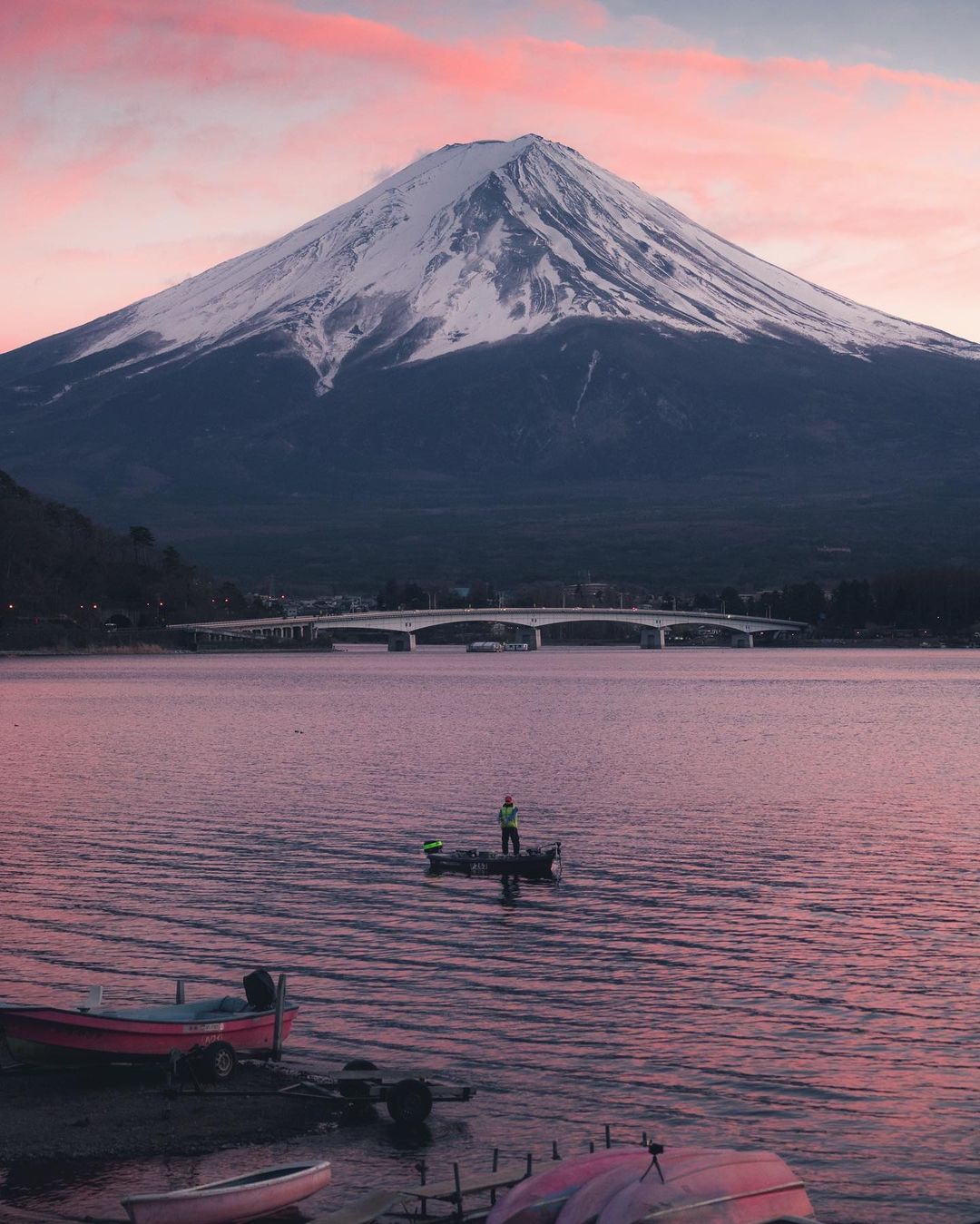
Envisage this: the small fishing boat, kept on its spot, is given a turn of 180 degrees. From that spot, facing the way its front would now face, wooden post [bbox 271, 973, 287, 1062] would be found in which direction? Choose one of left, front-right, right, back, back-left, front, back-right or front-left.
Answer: left

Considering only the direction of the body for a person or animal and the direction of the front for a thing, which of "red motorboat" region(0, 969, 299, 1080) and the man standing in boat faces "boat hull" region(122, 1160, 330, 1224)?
the man standing in boat

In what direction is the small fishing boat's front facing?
to the viewer's right

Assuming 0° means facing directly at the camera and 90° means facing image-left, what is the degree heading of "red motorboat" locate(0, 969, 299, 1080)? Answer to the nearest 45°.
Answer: approximately 90°

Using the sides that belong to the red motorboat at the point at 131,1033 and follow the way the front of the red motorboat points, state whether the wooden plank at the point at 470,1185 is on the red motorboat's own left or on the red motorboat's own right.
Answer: on the red motorboat's own left

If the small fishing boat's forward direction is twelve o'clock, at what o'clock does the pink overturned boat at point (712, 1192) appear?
The pink overturned boat is roughly at 3 o'clock from the small fishing boat.

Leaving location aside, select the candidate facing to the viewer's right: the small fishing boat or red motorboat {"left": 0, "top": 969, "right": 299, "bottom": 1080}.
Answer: the small fishing boat

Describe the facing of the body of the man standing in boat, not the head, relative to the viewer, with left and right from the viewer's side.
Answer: facing the viewer

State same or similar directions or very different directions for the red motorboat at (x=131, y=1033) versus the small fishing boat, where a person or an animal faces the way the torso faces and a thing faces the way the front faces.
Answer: very different directions

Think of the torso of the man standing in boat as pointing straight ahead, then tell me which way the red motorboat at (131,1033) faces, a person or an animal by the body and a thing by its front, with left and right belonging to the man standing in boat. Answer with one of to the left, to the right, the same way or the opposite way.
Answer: to the right

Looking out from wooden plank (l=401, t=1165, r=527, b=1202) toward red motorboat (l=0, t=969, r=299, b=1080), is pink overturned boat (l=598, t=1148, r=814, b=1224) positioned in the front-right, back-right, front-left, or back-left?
back-right

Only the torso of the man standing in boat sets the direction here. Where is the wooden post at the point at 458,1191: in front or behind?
in front

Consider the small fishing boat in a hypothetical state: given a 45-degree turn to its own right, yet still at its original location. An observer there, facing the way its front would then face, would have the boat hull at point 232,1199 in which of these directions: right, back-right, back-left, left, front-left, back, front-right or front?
front-right

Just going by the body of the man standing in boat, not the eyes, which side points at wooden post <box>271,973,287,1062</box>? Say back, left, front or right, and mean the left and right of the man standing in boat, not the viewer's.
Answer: front

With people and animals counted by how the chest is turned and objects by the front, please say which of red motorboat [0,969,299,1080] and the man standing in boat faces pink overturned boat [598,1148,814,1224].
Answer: the man standing in boat

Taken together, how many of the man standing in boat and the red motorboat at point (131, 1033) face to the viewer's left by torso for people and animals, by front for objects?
1

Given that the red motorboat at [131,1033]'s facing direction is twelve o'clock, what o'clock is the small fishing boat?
The small fishing boat is roughly at 4 o'clock from the red motorboat.
